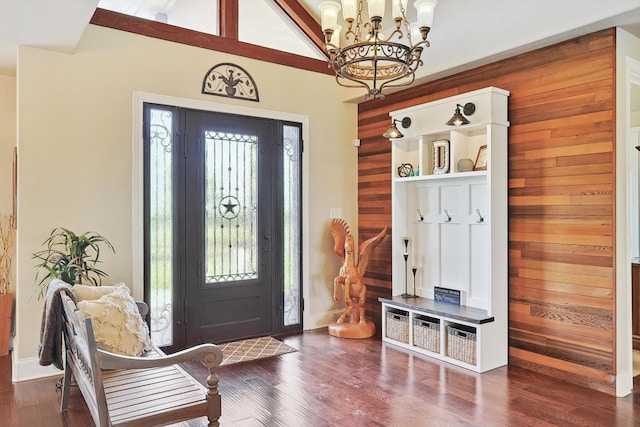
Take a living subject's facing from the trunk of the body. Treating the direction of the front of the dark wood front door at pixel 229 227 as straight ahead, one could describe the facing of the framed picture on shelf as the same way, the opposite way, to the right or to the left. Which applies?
to the right

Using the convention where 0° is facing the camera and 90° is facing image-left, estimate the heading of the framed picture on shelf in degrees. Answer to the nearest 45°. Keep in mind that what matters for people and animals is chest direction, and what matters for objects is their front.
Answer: approximately 45°

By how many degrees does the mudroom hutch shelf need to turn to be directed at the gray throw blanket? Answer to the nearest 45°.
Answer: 0° — it already faces it

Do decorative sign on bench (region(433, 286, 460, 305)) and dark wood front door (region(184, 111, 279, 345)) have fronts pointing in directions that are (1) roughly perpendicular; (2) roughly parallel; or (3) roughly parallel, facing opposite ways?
roughly perpendicular

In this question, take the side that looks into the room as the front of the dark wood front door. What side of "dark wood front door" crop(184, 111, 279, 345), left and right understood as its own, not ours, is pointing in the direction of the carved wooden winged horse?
left

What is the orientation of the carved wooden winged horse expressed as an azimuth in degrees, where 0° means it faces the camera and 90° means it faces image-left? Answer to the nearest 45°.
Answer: approximately 45°

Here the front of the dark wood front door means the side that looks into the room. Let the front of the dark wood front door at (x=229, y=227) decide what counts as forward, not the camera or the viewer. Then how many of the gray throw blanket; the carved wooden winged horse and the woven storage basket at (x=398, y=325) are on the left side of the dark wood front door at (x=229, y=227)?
2
